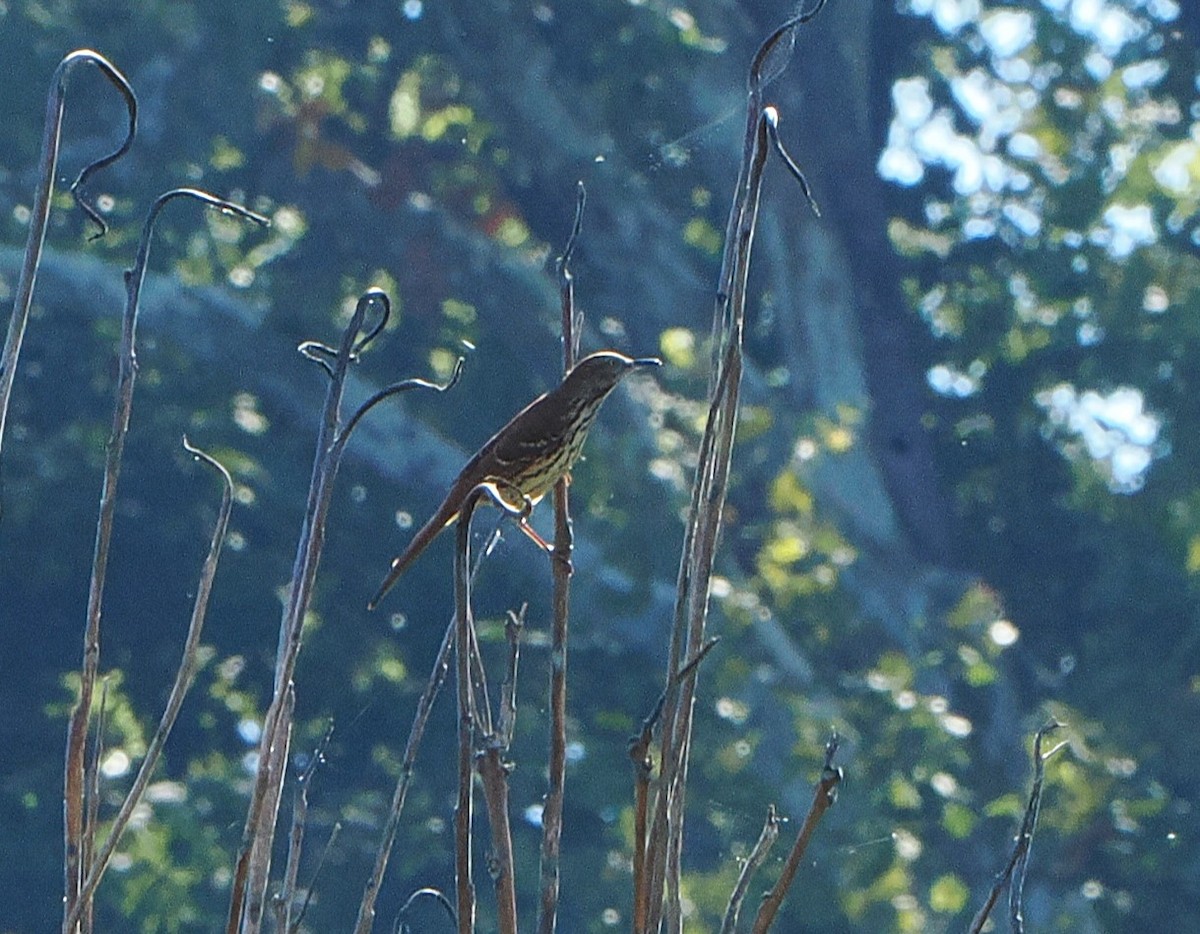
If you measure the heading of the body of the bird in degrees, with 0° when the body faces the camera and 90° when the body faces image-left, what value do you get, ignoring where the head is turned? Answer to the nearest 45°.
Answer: approximately 270°

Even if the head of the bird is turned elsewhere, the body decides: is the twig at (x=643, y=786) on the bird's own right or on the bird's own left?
on the bird's own right

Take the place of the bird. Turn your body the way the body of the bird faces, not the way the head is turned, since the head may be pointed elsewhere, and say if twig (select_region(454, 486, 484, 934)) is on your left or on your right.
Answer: on your right
